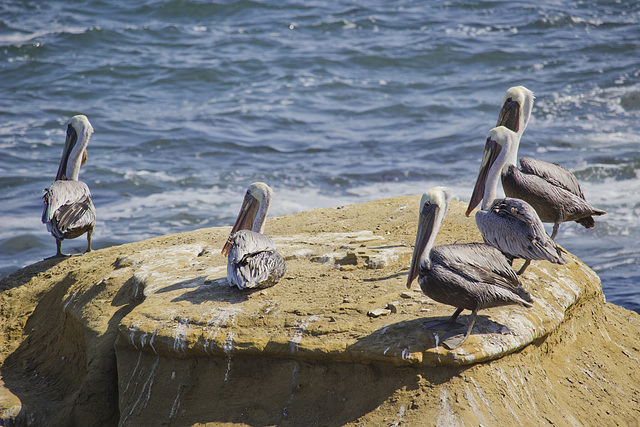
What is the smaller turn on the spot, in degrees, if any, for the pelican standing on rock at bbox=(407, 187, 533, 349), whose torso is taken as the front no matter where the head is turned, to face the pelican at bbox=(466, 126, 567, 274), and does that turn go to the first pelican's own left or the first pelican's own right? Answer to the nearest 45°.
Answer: approximately 135° to the first pelican's own right

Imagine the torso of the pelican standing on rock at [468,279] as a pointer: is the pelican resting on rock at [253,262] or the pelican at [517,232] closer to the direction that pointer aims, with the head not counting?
the pelican resting on rock

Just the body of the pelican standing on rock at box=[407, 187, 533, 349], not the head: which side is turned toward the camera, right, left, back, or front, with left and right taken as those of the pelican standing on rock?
left

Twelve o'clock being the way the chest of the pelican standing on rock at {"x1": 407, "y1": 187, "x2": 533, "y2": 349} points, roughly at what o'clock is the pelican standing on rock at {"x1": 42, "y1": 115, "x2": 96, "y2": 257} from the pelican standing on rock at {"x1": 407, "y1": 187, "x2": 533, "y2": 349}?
the pelican standing on rock at {"x1": 42, "y1": 115, "x2": 96, "y2": 257} is roughly at 1 o'clock from the pelican standing on rock at {"x1": 407, "y1": 187, "x2": 533, "y2": 349}.

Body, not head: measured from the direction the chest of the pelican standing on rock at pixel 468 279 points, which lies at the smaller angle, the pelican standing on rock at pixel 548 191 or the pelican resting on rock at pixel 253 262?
the pelican resting on rock
